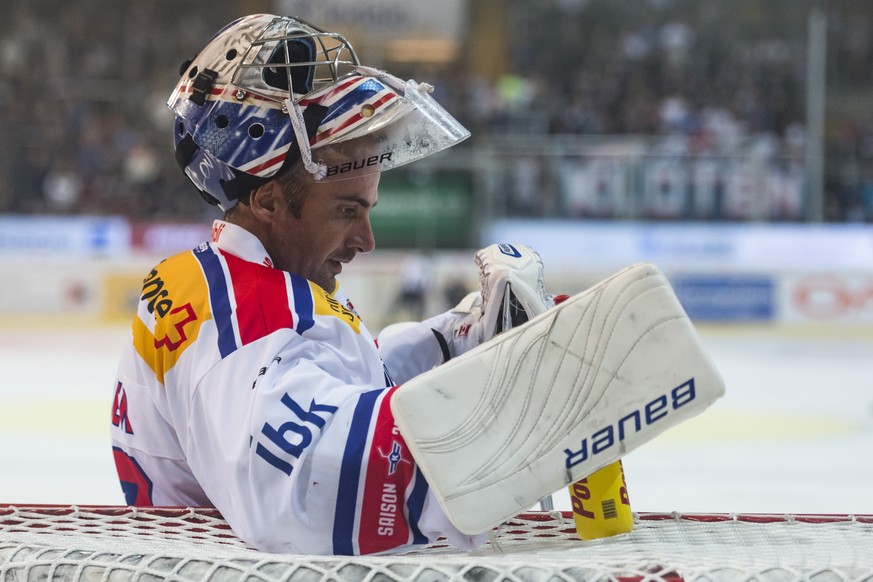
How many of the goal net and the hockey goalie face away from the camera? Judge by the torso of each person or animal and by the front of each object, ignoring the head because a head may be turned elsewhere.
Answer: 1

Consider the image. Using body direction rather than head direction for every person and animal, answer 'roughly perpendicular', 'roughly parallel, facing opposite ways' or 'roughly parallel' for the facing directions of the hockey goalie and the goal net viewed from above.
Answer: roughly perpendicular

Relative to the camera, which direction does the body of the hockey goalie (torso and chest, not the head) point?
to the viewer's right

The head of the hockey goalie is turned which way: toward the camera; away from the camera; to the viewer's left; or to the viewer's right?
to the viewer's right

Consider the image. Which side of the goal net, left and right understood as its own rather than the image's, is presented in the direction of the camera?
back
